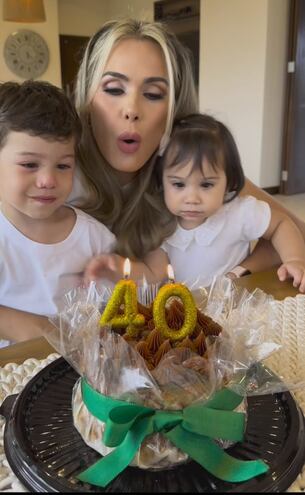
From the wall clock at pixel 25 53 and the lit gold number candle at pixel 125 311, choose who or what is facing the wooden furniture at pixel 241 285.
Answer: the wall clock

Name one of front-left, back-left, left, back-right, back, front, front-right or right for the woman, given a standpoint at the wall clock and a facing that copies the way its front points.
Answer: front

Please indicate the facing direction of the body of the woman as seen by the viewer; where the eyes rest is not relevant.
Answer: toward the camera

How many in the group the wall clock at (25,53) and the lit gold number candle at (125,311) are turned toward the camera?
2

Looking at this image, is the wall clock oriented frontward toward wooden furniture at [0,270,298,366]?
yes

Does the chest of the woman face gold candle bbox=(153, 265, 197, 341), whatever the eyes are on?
yes

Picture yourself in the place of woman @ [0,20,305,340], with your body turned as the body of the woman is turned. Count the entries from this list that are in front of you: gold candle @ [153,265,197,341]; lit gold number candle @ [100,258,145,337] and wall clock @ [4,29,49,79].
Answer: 2

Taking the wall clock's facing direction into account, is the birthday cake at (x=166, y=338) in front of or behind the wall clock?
in front

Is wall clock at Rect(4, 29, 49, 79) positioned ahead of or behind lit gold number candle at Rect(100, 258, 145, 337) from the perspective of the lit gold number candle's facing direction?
behind

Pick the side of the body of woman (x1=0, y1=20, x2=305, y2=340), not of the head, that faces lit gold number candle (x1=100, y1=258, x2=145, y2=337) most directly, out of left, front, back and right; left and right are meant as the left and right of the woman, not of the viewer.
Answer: front

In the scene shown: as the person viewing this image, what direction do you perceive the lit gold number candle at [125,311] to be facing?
facing the viewer

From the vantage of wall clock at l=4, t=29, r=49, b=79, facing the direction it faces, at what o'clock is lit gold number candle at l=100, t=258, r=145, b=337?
The lit gold number candle is roughly at 12 o'clock from the wall clock.

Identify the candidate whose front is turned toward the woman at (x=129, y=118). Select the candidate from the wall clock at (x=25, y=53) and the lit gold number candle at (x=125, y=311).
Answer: the wall clock
